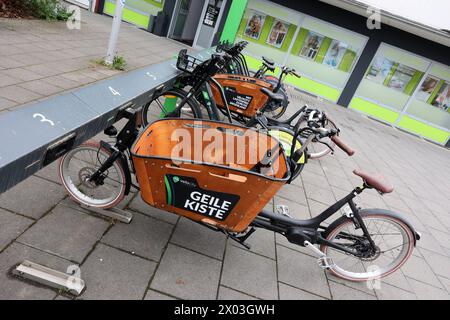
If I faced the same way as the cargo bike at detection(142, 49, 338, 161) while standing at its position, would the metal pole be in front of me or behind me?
in front

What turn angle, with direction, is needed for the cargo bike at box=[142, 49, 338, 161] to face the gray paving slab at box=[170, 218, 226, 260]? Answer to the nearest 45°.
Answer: approximately 90° to its left

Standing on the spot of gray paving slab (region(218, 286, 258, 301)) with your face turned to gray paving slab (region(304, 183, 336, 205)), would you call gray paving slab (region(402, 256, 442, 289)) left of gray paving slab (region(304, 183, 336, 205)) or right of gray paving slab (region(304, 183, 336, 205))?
right

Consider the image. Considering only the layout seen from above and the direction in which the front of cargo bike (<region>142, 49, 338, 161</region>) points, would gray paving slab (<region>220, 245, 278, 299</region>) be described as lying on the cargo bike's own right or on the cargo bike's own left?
on the cargo bike's own left

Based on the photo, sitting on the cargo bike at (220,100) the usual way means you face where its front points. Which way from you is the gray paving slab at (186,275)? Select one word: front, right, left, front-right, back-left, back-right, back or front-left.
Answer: left

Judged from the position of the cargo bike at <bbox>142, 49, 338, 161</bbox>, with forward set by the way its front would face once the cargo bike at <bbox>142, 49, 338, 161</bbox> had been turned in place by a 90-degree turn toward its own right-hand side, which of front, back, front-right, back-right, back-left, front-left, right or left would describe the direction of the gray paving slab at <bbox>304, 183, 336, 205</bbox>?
right

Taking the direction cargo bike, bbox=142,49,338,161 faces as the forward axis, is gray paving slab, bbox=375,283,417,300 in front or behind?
behind

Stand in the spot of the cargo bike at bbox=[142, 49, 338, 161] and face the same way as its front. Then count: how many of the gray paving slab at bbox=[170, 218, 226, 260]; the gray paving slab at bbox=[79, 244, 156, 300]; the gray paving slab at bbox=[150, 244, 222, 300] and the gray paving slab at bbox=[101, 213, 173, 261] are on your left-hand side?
4

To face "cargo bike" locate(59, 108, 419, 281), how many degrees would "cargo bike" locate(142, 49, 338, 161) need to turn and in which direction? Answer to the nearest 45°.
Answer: approximately 90° to its left

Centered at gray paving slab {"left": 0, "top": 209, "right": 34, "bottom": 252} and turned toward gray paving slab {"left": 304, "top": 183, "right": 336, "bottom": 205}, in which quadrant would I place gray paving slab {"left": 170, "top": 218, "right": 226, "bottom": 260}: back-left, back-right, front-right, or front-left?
front-right

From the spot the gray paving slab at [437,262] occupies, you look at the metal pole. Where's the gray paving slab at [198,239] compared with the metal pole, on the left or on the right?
left

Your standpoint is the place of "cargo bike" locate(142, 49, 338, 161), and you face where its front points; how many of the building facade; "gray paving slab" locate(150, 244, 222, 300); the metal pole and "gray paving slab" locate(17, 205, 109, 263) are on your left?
2

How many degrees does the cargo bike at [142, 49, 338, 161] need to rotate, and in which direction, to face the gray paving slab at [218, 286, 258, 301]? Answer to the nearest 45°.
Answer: approximately 90° to its left

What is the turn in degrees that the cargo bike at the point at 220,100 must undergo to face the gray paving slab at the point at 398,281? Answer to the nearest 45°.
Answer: approximately 135° to its left

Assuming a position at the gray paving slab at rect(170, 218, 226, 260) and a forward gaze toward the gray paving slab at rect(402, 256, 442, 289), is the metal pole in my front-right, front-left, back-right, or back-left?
back-left

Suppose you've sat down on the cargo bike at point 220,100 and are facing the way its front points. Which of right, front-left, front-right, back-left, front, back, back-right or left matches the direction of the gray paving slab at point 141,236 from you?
left

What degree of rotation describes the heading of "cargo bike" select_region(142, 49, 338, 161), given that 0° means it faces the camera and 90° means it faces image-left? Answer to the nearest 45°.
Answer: approximately 90°

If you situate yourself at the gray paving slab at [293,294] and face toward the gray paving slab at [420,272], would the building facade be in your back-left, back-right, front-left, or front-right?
front-left

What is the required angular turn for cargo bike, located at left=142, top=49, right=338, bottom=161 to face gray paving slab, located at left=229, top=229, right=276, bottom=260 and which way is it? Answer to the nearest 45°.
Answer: approximately 135° to its left

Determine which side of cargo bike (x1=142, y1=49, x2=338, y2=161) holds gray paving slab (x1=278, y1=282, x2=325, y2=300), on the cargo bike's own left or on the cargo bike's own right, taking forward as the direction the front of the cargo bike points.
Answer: on the cargo bike's own left
